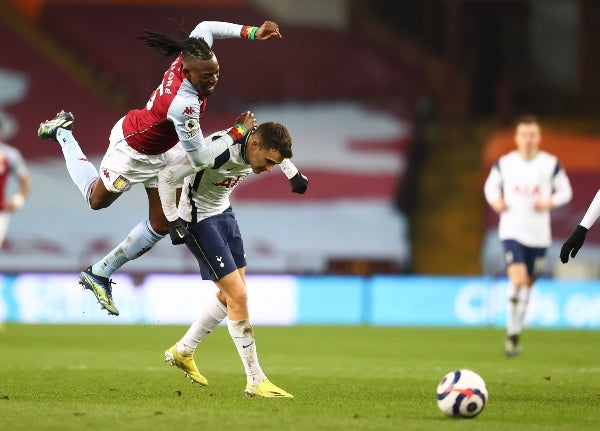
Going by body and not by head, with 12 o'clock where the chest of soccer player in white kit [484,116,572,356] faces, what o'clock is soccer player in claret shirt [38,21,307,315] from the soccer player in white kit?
The soccer player in claret shirt is roughly at 1 o'clock from the soccer player in white kit.

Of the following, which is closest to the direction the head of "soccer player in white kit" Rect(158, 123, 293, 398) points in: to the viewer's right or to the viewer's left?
to the viewer's right

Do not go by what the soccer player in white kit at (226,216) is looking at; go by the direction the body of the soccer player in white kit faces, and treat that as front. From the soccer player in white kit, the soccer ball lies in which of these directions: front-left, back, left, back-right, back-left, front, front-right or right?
front

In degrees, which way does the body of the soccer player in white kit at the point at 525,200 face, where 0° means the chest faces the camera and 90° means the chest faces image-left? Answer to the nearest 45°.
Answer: approximately 0°

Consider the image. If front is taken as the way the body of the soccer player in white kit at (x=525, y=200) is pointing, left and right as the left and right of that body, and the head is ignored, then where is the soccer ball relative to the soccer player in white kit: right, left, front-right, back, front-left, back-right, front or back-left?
front

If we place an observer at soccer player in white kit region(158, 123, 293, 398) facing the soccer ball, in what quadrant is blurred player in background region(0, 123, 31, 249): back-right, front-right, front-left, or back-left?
back-left

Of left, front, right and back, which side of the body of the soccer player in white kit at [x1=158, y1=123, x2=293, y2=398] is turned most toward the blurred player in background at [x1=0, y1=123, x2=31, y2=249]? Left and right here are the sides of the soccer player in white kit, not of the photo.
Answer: back

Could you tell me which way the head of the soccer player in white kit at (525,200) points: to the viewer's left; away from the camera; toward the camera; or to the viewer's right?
toward the camera

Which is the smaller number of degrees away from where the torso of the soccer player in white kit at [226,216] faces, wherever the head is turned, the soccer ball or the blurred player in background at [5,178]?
the soccer ball

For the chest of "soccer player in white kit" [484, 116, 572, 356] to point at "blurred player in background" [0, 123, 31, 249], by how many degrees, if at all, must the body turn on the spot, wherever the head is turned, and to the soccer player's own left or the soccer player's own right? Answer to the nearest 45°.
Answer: approximately 90° to the soccer player's own right

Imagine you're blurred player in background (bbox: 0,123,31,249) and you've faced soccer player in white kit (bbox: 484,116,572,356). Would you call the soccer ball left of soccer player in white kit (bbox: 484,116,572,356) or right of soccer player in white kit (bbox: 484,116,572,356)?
right
